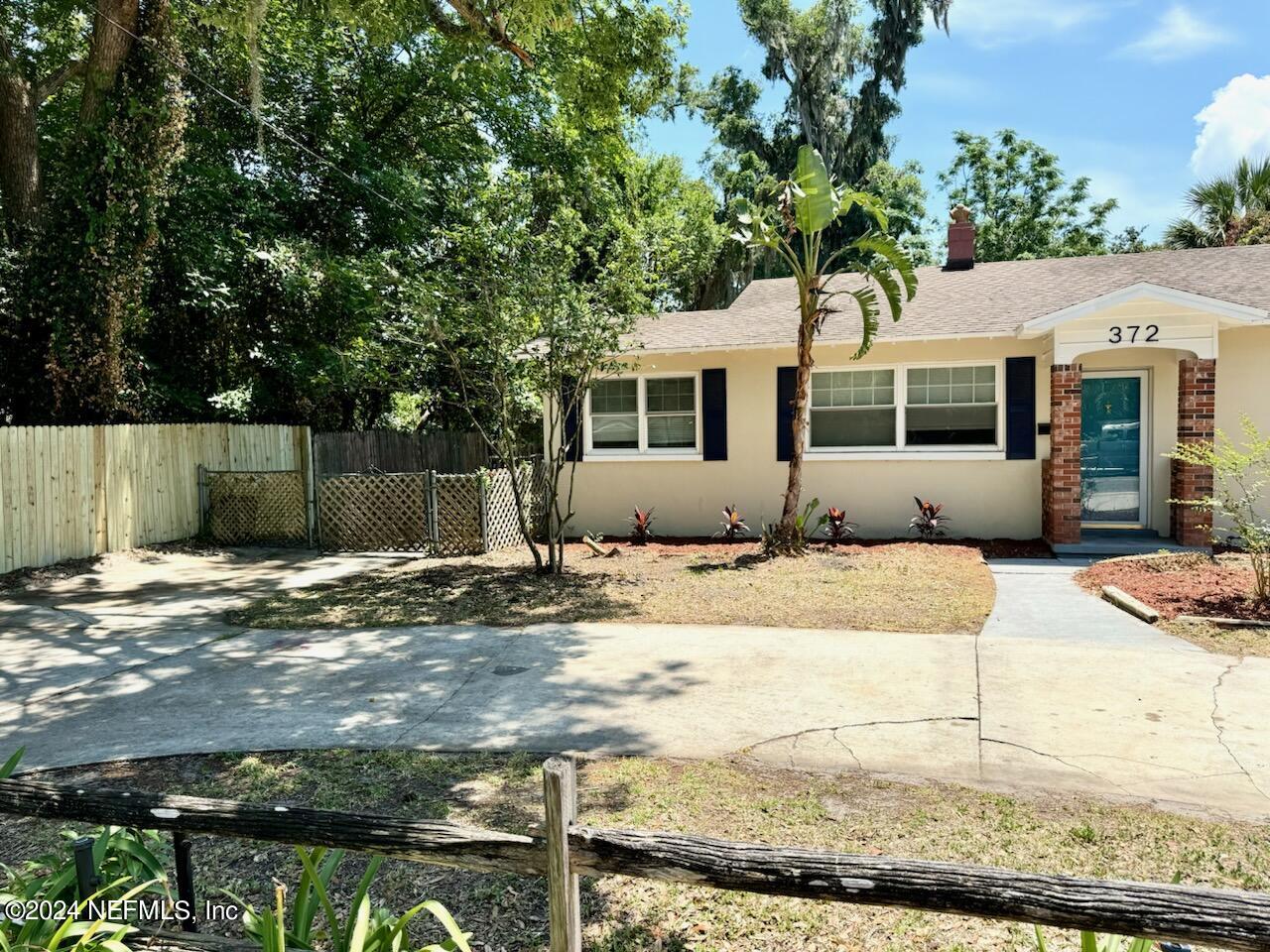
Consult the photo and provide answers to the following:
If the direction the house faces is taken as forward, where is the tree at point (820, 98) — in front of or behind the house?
behind

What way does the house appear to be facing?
toward the camera

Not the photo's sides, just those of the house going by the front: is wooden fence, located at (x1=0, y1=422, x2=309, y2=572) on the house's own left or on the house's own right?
on the house's own right

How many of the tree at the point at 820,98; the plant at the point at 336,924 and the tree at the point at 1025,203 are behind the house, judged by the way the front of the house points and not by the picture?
2

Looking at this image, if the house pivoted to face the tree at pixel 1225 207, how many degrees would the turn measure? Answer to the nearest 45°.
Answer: approximately 135° to its left

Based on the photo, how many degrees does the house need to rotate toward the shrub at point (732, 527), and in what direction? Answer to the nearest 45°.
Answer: approximately 90° to its right

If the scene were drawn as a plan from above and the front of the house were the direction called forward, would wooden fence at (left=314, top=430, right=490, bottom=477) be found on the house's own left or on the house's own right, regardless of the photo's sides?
on the house's own right

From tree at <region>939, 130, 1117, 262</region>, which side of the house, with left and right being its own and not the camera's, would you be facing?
back

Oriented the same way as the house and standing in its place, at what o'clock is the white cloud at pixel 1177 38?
The white cloud is roughly at 7 o'clock from the house.

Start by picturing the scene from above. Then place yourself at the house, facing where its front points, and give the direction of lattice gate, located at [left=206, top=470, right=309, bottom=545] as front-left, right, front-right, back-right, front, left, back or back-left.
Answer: right

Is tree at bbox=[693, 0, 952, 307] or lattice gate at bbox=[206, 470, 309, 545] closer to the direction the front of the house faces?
the lattice gate

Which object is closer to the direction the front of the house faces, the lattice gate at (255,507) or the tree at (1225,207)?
the lattice gate

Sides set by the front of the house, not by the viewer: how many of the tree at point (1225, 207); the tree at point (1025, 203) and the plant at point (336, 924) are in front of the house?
1

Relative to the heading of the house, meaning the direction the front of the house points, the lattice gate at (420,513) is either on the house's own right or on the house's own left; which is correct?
on the house's own right

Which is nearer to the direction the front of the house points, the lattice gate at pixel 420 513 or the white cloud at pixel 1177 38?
the lattice gate

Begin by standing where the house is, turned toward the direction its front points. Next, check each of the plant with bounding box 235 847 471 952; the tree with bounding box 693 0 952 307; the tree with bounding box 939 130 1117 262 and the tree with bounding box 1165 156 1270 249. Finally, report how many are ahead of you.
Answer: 1

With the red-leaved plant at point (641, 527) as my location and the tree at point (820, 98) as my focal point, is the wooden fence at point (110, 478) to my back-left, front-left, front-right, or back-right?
back-left
